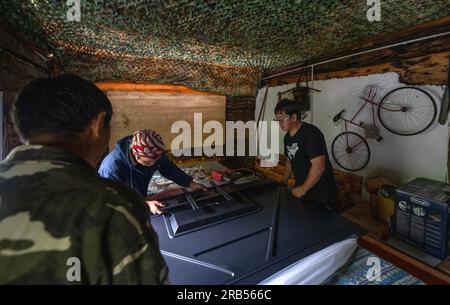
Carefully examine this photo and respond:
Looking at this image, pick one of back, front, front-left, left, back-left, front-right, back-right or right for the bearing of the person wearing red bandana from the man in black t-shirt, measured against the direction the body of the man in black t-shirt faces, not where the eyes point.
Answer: front

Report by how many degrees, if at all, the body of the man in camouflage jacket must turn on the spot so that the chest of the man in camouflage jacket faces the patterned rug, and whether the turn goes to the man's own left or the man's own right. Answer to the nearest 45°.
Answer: approximately 45° to the man's own right

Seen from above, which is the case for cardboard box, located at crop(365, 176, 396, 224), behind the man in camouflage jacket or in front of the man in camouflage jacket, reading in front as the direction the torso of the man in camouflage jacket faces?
in front

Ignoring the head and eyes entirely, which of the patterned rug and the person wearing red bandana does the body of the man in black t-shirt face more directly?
the person wearing red bandana

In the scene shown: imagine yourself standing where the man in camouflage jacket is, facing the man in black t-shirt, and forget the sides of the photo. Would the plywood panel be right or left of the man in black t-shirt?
left

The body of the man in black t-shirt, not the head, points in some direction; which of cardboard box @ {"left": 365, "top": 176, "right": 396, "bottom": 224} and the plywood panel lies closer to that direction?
the plywood panel

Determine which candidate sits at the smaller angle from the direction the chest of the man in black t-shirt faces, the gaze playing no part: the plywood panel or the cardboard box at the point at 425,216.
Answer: the plywood panel

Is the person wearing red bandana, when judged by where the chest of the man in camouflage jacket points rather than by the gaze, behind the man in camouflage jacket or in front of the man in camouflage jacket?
in front

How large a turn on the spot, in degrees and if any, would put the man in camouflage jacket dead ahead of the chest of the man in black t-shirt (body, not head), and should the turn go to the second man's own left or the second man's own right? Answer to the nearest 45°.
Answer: approximately 45° to the second man's own left

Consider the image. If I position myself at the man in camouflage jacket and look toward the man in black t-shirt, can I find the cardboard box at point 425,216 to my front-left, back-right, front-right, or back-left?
front-right

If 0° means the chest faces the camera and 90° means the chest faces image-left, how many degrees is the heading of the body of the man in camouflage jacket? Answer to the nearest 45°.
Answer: approximately 225°

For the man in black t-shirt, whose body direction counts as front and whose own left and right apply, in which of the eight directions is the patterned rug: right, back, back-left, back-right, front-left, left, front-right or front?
front-left
